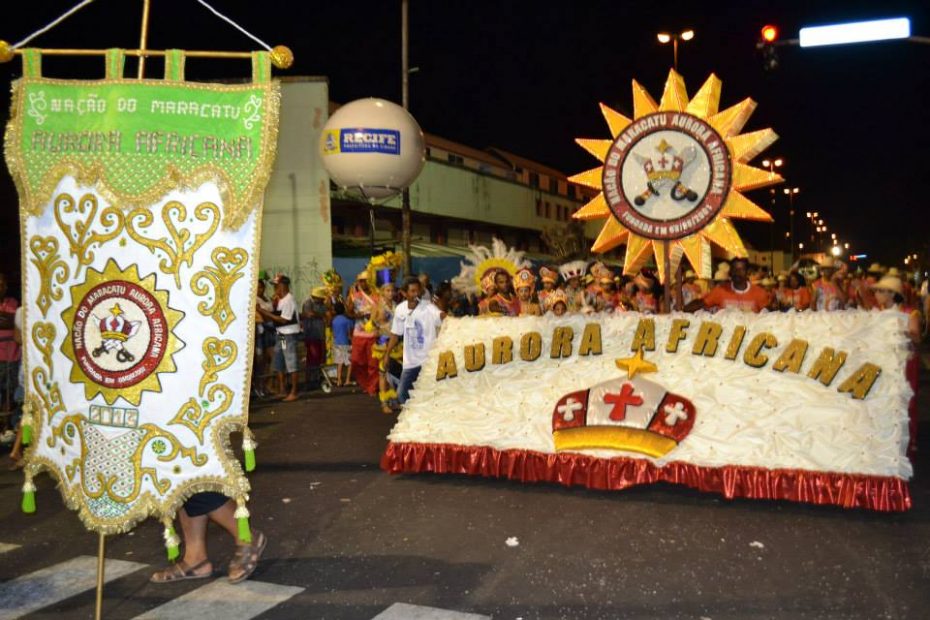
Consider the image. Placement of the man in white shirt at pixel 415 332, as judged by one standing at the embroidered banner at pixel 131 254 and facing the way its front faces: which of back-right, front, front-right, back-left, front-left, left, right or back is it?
back-left

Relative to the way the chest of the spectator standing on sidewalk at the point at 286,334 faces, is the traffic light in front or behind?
behind

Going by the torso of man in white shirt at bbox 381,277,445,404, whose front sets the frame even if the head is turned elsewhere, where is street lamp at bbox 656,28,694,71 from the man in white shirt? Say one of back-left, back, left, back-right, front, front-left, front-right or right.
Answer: back-left

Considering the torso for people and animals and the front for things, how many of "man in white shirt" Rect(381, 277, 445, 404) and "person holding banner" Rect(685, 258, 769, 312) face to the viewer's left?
0

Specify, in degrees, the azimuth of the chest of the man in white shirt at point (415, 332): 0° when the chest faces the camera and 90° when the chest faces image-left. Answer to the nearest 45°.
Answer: approximately 0°
